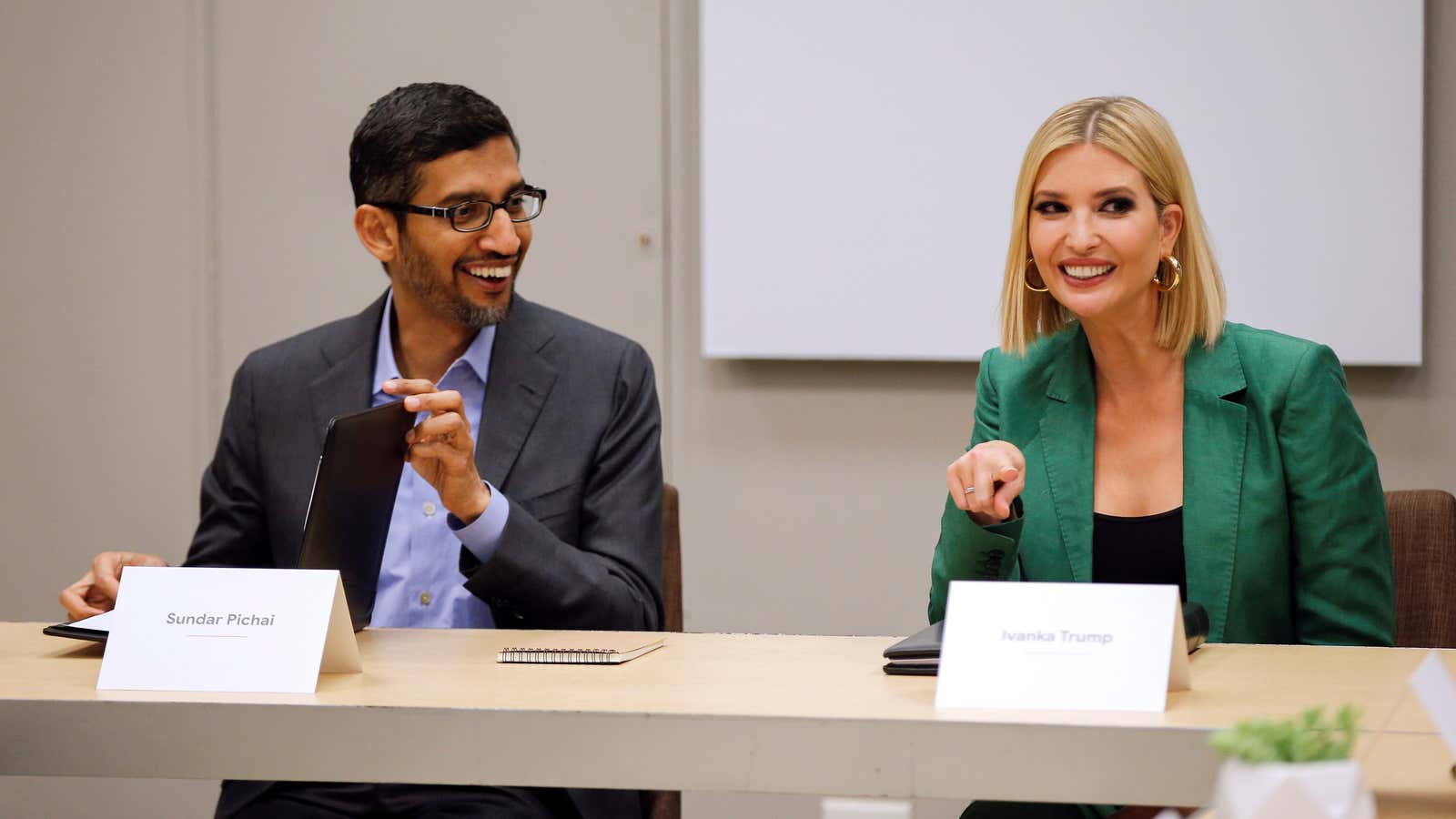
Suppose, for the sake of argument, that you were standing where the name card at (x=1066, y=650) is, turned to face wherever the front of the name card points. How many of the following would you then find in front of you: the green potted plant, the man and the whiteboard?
1

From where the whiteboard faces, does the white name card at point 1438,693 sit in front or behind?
in front

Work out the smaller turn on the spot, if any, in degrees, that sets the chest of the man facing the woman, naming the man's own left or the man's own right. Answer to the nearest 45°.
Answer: approximately 45° to the man's own left

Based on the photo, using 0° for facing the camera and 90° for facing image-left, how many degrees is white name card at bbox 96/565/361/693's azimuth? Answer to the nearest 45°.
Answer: approximately 0°

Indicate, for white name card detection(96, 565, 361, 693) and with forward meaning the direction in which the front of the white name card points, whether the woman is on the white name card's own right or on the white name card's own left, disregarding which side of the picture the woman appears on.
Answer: on the white name card's own left

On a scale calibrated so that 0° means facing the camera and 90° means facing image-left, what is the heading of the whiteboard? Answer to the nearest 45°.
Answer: approximately 0°

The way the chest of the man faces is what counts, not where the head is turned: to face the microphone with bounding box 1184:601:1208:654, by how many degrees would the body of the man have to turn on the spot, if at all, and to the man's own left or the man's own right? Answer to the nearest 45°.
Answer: approximately 45° to the man's own left

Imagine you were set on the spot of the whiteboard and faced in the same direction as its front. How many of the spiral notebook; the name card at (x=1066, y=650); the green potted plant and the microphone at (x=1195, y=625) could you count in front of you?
4

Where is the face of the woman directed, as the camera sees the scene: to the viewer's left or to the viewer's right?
to the viewer's left

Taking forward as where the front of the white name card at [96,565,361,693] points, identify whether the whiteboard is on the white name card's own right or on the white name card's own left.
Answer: on the white name card's own left

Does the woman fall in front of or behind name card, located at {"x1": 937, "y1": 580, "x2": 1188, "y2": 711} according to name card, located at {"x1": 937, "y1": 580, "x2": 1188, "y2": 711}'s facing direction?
behind
